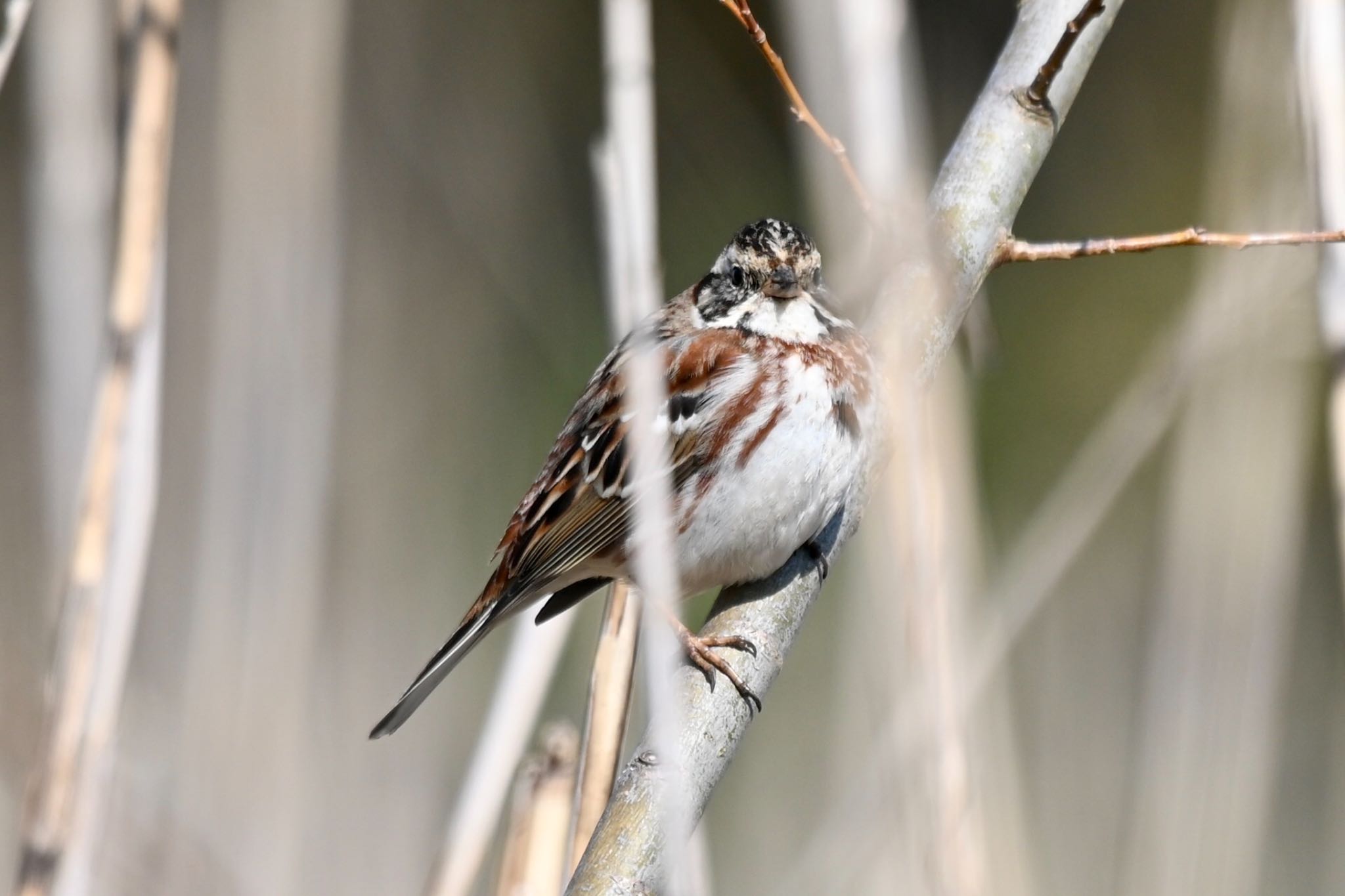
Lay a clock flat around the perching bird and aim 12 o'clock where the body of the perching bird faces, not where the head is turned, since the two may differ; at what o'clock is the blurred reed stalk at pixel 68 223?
The blurred reed stalk is roughly at 5 o'clock from the perching bird.

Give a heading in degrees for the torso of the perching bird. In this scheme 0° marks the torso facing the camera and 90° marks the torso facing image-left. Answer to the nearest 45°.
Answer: approximately 315°

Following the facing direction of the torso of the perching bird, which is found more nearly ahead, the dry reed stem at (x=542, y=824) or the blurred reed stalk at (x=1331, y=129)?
the blurred reed stalk

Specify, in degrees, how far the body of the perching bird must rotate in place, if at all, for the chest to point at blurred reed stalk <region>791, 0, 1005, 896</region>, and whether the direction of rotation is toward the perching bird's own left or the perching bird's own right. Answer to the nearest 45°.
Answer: approximately 45° to the perching bird's own right
